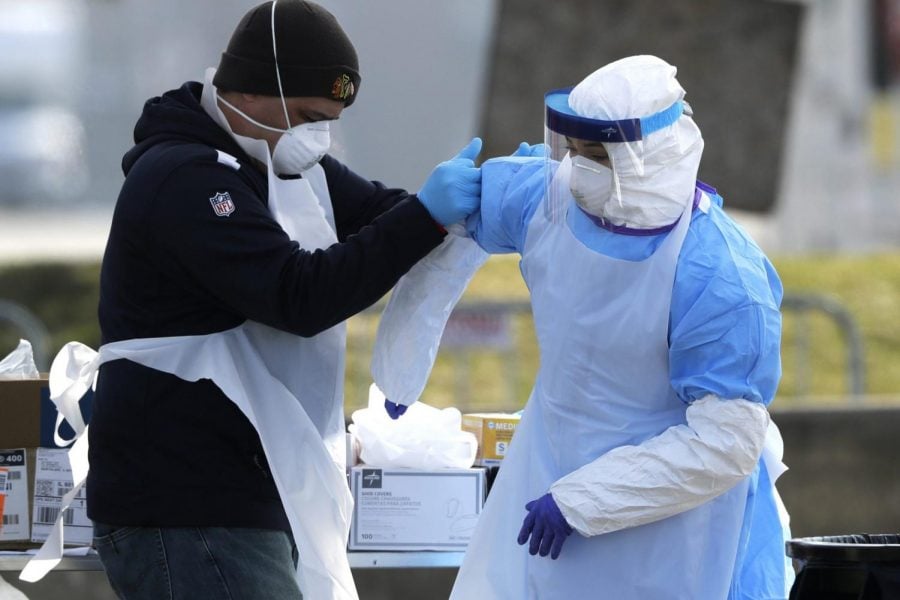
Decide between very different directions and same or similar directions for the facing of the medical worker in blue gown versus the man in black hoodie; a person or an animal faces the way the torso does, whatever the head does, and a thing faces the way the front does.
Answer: very different directions

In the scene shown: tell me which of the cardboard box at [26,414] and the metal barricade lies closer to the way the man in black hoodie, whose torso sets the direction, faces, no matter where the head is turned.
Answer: the metal barricade

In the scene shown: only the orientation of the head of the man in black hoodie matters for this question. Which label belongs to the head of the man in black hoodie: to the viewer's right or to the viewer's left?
to the viewer's right

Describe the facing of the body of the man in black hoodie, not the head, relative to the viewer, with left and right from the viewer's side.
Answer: facing to the right of the viewer

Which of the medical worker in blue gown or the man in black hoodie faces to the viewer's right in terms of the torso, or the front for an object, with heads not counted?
the man in black hoodie

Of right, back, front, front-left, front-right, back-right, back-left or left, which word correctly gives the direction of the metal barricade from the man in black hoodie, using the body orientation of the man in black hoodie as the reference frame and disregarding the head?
front-left

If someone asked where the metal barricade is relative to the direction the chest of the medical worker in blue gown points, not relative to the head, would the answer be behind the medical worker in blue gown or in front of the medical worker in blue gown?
behind

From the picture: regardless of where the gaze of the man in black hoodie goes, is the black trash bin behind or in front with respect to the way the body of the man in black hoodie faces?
in front

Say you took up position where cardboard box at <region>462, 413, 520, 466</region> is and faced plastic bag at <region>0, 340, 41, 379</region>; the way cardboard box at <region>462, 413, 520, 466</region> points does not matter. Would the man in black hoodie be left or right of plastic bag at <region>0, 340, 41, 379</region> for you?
left

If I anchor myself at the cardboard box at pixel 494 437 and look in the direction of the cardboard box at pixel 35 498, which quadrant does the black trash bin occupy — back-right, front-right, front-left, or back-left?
back-left

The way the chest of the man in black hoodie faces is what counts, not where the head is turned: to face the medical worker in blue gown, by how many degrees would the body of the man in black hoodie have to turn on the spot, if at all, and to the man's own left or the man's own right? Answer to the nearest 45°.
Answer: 0° — they already face them

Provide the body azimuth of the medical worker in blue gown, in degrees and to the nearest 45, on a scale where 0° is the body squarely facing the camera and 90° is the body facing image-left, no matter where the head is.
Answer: approximately 45°

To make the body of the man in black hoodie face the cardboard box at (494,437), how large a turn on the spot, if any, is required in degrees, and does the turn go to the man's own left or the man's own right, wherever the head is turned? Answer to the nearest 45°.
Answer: approximately 45° to the man's own left

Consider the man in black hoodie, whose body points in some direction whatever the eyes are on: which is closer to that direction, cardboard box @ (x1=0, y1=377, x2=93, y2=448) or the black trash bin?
the black trash bin
